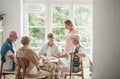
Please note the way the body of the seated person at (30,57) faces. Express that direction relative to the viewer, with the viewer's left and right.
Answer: facing away from the viewer and to the right of the viewer

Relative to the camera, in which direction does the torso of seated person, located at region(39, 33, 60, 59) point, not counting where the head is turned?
toward the camera

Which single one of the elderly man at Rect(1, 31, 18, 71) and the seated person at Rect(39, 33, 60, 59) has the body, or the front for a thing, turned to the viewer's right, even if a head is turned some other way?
the elderly man

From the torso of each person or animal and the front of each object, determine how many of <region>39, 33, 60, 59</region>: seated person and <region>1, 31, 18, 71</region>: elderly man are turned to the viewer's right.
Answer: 1

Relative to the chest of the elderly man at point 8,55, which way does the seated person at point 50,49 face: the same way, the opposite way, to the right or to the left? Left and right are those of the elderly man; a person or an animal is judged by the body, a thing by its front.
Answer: to the right

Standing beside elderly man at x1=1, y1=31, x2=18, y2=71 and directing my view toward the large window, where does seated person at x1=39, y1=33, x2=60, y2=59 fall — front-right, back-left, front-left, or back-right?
front-right

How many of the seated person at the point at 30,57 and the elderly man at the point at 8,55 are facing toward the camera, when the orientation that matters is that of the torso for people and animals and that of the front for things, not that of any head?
0

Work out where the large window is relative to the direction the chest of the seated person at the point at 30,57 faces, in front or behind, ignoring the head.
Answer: in front

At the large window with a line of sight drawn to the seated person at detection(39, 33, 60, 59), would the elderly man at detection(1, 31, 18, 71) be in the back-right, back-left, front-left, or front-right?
front-right

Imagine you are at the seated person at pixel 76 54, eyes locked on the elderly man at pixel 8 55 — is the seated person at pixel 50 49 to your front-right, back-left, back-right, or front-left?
front-right

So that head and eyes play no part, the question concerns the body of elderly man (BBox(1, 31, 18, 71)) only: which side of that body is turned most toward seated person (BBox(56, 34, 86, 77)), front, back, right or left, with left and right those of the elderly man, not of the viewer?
front

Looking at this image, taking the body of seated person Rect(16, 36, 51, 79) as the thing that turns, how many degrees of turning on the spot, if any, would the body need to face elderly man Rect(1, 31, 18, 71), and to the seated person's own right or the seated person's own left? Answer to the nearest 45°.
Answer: approximately 90° to the seated person's own left

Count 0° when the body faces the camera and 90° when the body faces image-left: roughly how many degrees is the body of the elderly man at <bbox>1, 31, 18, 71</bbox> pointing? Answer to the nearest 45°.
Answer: approximately 270°
